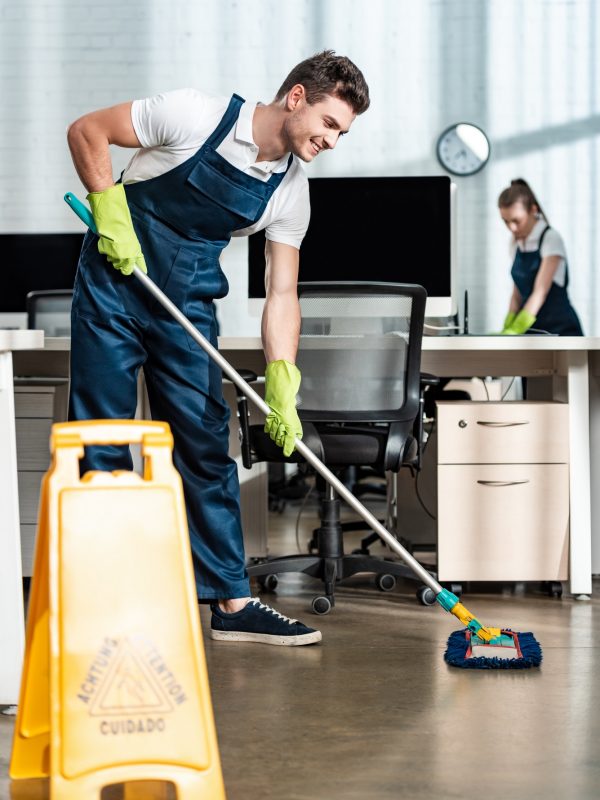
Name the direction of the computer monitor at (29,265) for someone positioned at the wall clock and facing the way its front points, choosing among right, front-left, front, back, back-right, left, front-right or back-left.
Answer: front-right

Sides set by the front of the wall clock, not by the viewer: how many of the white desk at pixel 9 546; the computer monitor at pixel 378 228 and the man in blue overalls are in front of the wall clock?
3

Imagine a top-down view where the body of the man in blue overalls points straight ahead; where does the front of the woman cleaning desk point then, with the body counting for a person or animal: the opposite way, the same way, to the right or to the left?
to the right

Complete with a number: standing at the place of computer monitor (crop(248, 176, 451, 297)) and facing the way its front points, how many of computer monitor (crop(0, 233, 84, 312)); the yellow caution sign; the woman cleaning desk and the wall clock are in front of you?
1

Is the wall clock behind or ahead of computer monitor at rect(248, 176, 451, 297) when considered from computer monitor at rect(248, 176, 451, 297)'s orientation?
behind

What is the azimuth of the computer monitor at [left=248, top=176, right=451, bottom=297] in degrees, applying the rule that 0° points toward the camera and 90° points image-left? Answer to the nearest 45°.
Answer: approximately 0°

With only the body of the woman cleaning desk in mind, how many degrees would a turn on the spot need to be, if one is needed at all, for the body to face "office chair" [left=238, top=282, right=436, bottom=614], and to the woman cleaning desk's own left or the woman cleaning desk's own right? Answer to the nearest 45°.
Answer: approximately 45° to the woman cleaning desk's own left

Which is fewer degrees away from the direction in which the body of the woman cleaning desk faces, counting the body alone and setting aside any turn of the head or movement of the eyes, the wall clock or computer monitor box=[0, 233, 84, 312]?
the computer monitor

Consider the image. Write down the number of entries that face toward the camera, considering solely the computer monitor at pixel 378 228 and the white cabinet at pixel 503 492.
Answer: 2
